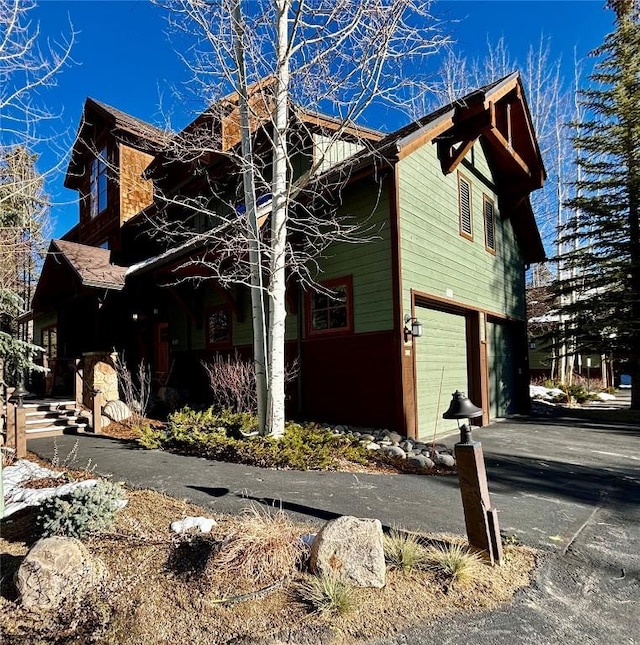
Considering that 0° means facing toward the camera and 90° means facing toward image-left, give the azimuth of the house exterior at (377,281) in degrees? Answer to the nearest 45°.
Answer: approximately 45°

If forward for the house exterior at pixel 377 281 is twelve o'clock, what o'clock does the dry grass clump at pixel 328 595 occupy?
The dry grass clump is roughly at 11 o'clock from the house exterior.

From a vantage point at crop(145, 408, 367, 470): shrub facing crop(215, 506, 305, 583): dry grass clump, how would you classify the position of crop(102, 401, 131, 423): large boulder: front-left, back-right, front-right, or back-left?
back-right

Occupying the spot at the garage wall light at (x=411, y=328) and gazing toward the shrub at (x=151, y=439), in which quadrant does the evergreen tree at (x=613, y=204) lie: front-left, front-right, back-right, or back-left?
back-right

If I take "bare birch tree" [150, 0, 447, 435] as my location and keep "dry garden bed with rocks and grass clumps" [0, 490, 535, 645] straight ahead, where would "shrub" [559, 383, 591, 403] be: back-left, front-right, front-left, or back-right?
back-left

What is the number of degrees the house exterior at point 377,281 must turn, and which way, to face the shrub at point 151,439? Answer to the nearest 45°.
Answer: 0° — it already faces it

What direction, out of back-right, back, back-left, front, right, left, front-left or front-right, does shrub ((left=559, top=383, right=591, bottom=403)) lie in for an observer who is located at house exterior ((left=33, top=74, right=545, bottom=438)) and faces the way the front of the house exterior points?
back

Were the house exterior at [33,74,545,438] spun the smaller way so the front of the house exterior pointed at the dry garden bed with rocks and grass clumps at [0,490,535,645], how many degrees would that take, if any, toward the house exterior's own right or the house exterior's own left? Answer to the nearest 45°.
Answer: approximately 45° to the house exterior's own left
